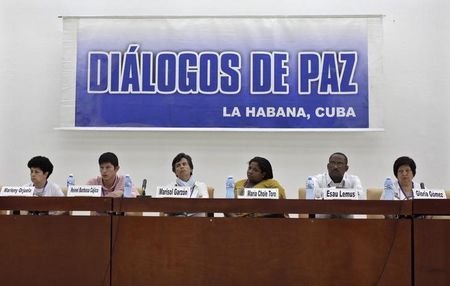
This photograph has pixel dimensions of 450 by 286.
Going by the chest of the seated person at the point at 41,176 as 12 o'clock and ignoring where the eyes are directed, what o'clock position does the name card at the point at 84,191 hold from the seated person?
The name card is roughly at 10 o'clock from the seated person.

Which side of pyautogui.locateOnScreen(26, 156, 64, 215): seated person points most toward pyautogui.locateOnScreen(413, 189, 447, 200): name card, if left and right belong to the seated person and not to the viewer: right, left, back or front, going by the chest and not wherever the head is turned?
left

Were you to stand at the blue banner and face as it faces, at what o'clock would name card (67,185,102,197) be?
The name card is roughly at 1 o'clock from the blue banner.

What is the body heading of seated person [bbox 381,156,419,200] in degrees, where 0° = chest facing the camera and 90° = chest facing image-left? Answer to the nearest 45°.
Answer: approximately 0°

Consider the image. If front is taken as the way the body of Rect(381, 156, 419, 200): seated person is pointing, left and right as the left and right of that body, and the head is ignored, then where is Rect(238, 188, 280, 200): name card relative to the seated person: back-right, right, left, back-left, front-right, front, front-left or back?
front-right

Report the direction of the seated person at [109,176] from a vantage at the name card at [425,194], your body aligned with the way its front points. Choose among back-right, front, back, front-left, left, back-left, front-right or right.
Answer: right

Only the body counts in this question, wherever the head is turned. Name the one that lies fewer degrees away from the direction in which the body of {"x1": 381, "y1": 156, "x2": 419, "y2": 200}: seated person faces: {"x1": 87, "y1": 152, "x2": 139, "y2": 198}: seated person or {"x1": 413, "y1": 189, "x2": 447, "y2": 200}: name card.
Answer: the name card

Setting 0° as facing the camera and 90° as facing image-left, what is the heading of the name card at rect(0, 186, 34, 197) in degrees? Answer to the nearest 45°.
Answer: approximately 0°
